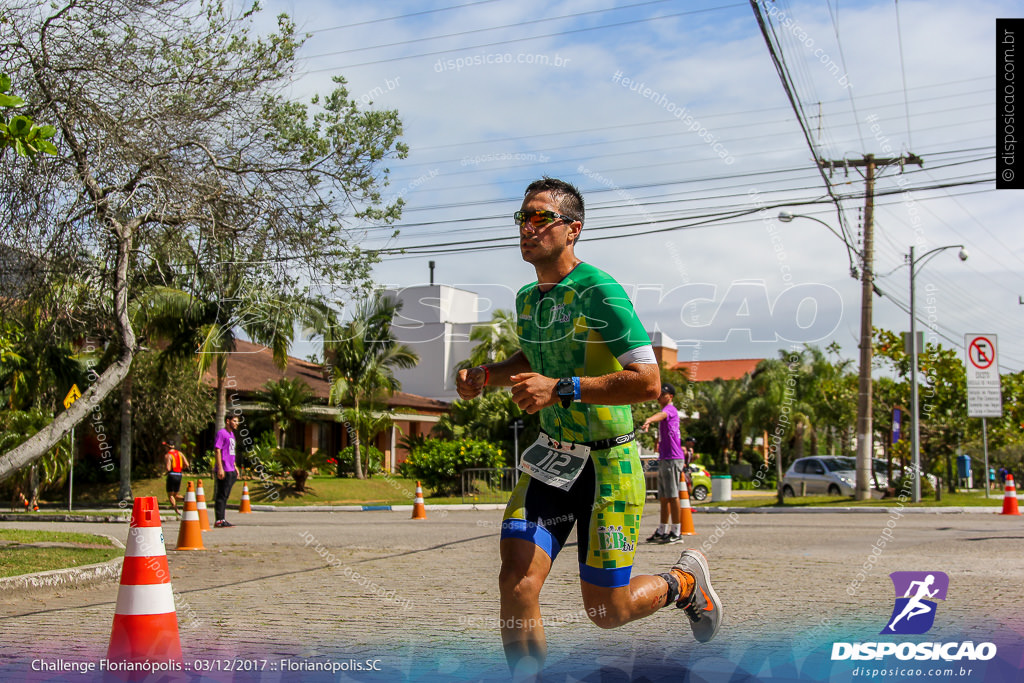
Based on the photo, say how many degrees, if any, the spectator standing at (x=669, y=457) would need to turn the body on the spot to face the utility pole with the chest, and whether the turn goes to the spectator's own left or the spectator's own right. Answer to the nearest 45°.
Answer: approximately 90° to the spectator's own right

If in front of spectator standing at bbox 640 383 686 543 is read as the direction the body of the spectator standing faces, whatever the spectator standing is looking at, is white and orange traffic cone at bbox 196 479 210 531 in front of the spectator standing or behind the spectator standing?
in front

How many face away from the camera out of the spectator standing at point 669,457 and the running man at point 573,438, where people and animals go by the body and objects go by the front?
0

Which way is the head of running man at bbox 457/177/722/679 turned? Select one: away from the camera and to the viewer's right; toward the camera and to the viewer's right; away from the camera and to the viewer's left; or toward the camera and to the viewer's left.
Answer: toward the camera and to the viewer's left

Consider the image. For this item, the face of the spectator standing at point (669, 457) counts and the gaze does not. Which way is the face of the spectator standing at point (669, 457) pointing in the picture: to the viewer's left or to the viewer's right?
to the viewer's left

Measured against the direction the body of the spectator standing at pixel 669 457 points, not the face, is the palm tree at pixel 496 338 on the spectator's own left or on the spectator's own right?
on the spectator's own right

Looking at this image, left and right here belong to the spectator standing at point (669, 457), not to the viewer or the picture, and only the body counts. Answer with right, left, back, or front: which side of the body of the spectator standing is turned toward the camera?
left

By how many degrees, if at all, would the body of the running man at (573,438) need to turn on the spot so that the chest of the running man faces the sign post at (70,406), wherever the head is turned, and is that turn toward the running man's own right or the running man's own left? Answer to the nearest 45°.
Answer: approximately 90° to the running man's own right

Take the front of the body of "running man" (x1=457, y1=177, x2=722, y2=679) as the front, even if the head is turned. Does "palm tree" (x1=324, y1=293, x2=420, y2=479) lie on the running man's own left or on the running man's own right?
on the running man's own right

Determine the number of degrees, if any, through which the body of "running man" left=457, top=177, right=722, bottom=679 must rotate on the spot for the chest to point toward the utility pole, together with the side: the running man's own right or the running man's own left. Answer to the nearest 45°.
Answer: approximately 135° to the running man's own right

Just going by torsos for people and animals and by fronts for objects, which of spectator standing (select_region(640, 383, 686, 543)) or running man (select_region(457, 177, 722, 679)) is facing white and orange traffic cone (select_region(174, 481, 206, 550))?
the spectator standing

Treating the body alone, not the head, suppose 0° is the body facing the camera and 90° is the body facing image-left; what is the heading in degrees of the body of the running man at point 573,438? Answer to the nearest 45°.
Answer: approximately 45°
